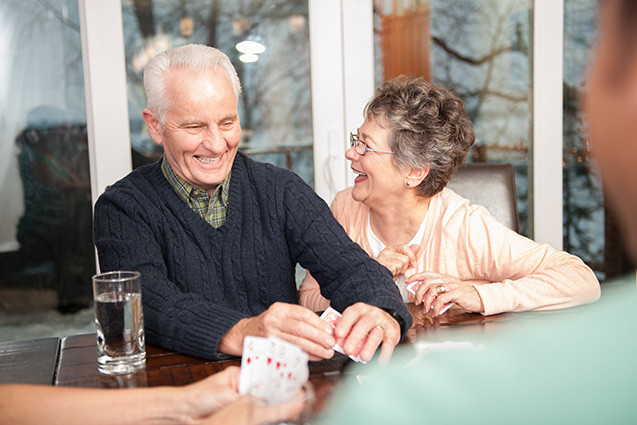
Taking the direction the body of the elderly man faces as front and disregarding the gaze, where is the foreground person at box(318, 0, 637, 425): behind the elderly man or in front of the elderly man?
in front

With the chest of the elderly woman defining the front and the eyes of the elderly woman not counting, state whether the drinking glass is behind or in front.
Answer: in front

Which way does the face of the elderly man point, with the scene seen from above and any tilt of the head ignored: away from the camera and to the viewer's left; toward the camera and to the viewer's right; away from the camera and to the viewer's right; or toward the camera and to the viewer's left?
toward the camera and to the viewer's right

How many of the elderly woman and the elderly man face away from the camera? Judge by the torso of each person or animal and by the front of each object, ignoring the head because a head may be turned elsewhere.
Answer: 0

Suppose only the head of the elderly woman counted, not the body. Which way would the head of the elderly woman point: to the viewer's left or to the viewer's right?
to the viewer's left

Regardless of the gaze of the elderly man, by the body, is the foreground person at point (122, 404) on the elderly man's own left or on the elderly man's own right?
on the elderly man's own right

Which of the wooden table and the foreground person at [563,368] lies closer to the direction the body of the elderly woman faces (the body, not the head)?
the wooden table
